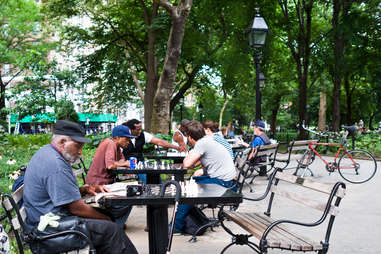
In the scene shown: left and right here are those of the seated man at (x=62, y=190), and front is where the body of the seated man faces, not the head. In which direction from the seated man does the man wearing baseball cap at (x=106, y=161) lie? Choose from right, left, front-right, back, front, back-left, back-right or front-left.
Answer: left

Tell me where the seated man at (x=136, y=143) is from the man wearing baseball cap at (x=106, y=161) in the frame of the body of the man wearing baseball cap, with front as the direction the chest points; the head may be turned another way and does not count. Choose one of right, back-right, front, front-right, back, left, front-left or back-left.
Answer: left

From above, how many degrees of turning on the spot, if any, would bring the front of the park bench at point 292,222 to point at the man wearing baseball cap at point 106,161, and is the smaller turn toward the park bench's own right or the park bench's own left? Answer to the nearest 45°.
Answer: approximately 90° to the park bench's own right

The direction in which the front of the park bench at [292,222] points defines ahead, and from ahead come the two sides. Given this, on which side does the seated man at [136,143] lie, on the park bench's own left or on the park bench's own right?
on the park bench's own right

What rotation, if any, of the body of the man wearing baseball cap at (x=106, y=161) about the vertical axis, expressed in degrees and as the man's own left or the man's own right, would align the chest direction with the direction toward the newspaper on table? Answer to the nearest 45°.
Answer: approximately 90° to the man's own right

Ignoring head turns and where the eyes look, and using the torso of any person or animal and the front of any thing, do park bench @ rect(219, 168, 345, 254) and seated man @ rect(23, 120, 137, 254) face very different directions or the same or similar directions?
very different directions

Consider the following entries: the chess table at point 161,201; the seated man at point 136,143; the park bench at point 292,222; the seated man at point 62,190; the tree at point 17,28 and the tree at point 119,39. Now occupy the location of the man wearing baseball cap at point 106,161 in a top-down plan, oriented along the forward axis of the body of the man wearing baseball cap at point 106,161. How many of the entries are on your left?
3

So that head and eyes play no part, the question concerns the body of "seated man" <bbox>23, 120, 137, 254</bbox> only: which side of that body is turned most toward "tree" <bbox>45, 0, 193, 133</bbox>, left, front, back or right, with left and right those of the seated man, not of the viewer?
left

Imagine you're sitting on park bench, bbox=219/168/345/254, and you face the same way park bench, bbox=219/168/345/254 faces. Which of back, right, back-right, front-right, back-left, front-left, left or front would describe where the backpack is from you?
right

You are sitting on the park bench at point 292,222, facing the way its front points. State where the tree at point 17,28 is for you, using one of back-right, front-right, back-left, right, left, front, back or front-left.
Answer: right

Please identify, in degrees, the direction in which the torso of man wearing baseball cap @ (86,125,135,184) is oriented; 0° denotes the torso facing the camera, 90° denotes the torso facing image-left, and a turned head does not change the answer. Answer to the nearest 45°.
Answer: approximately 270°

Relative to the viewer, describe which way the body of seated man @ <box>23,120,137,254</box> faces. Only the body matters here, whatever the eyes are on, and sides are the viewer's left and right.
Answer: facing to the right of the viewer

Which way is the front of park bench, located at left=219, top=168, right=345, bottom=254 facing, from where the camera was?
facing the viewer and to the left of the viewer

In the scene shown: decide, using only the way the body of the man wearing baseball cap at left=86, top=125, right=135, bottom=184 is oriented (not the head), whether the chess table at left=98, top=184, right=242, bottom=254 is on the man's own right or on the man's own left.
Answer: on the man's own right

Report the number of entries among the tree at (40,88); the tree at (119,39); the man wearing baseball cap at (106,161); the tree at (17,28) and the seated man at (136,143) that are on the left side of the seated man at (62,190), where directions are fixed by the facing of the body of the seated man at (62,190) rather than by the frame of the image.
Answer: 5
